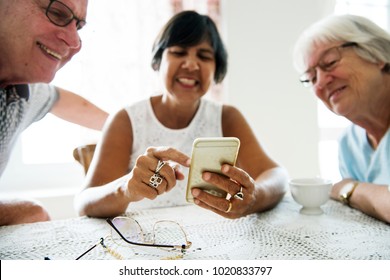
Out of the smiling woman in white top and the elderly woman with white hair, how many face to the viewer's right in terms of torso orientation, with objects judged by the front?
0

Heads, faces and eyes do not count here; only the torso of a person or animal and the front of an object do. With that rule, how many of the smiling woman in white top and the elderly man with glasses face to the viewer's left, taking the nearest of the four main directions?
0

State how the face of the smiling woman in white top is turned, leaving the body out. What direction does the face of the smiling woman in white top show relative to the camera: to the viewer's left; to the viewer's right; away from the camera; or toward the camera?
toward the camera

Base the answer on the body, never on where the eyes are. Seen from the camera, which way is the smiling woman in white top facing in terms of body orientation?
toward the camera

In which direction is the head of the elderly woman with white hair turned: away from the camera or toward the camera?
toward the camera

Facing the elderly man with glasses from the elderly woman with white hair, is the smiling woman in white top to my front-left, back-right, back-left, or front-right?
front-right

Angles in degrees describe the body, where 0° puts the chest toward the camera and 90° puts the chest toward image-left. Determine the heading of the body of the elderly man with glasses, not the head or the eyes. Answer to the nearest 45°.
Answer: approximately 315°

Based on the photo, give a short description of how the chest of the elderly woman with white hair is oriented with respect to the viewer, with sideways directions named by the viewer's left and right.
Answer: facing the viewer and to the left of the viewer
